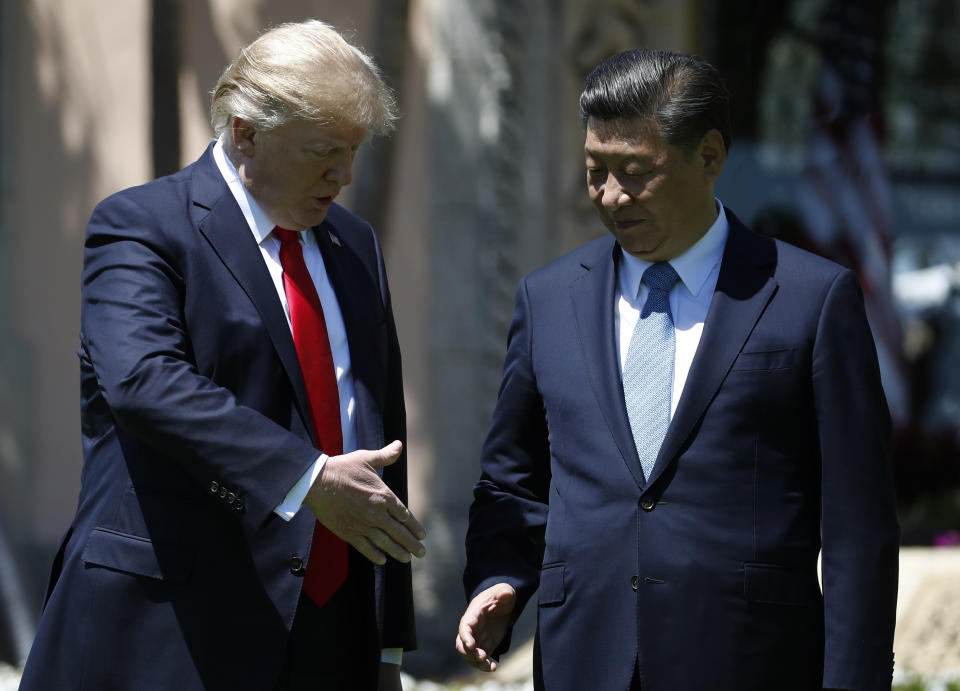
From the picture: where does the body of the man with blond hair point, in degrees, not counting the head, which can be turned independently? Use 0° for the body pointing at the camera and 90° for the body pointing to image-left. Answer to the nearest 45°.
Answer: approximately 315°

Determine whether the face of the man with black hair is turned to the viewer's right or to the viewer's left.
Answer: to the viewer's left

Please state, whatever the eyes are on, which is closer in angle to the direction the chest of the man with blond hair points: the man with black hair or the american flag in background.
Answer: the man with black hair

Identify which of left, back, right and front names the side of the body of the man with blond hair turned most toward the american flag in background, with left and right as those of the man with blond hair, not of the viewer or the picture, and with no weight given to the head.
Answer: left

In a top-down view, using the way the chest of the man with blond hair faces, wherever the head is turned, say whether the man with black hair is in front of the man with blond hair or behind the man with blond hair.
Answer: in front

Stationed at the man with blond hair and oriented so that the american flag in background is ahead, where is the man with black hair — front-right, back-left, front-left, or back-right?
front-right
